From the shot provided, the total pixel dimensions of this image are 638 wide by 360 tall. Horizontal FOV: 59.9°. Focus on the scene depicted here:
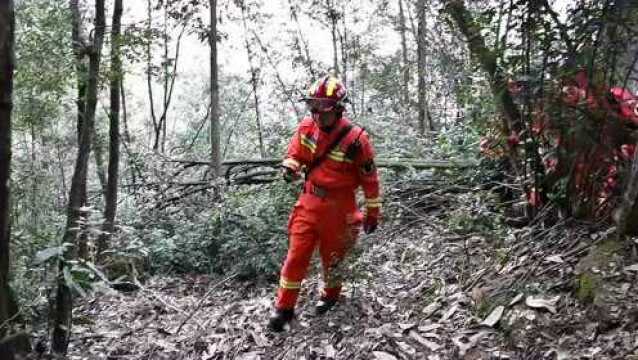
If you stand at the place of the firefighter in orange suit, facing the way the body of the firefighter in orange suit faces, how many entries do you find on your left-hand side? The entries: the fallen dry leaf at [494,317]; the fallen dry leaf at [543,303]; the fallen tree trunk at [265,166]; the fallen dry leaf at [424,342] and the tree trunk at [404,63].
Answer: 3

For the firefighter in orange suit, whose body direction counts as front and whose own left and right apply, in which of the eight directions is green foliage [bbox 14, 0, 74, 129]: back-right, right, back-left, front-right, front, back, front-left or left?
right

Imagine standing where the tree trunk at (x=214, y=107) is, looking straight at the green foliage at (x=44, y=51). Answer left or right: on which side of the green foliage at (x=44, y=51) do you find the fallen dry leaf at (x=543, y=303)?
left

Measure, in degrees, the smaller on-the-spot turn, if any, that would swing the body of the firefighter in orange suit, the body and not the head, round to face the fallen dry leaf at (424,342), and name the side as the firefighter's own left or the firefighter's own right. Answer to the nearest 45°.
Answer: approximately 90° to the firefighter's own left

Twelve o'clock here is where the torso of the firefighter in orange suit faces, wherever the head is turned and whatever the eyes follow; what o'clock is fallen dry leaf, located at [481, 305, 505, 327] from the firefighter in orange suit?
The fallen dry leaf is roughly at 9 o'clock from the firefighter in orange suit.

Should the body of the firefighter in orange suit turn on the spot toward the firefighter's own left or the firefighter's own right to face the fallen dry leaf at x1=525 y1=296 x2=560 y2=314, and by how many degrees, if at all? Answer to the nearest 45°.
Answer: approximately 90° to the firefighter's own left

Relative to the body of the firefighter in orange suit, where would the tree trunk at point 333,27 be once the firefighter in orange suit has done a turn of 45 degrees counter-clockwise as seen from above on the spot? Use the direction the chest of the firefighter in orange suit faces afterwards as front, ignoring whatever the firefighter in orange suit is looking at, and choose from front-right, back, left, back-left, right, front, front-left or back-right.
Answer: back

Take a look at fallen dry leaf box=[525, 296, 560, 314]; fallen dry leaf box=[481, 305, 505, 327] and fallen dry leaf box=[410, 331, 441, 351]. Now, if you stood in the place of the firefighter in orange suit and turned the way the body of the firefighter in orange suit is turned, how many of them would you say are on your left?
3

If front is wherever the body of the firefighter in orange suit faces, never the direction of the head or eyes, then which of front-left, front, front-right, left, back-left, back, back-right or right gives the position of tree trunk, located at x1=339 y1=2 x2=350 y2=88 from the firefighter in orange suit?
back-right

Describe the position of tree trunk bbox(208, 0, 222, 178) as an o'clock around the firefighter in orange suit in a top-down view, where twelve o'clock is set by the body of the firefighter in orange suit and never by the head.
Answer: The tree trunk is roughly at 4 o'clock from the firefighter in orange suit.
